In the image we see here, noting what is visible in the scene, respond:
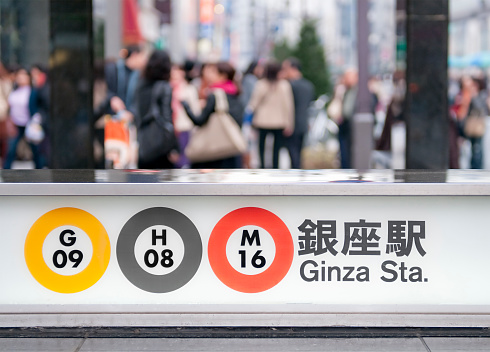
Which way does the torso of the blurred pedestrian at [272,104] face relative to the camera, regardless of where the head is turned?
away from the camera

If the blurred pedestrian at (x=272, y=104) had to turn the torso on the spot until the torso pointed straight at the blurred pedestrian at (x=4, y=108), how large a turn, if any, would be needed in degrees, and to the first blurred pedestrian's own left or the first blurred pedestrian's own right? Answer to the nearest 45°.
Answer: approximately 90° to the first blurred pedestrian's own left

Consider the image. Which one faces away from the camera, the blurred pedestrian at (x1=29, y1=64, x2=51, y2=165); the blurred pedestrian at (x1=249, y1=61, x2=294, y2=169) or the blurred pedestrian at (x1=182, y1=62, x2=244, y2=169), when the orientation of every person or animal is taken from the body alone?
the blurred pedestrian at (x1=249, y1=61, x2=294, y2=169)

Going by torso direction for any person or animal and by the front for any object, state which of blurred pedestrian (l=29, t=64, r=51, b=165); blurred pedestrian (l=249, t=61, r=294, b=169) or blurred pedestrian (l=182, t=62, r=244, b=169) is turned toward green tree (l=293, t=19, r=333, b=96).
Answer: blurred pedestrian (l=249, t=61, r=294, b=169)

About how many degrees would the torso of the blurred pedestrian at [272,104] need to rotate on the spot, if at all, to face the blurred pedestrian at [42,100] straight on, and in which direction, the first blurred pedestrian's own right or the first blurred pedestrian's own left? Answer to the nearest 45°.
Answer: approximately 90° to the first blurred pedestrian's own left

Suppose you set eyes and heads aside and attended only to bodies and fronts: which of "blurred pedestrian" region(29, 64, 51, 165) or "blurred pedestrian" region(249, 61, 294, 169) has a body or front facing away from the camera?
"blurred pedestrian" region(249, 61, 294, 169)

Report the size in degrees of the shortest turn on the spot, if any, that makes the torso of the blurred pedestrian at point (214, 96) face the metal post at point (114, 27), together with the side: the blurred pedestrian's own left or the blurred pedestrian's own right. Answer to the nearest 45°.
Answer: approximately 90° to the blurred pedestrian's own right
